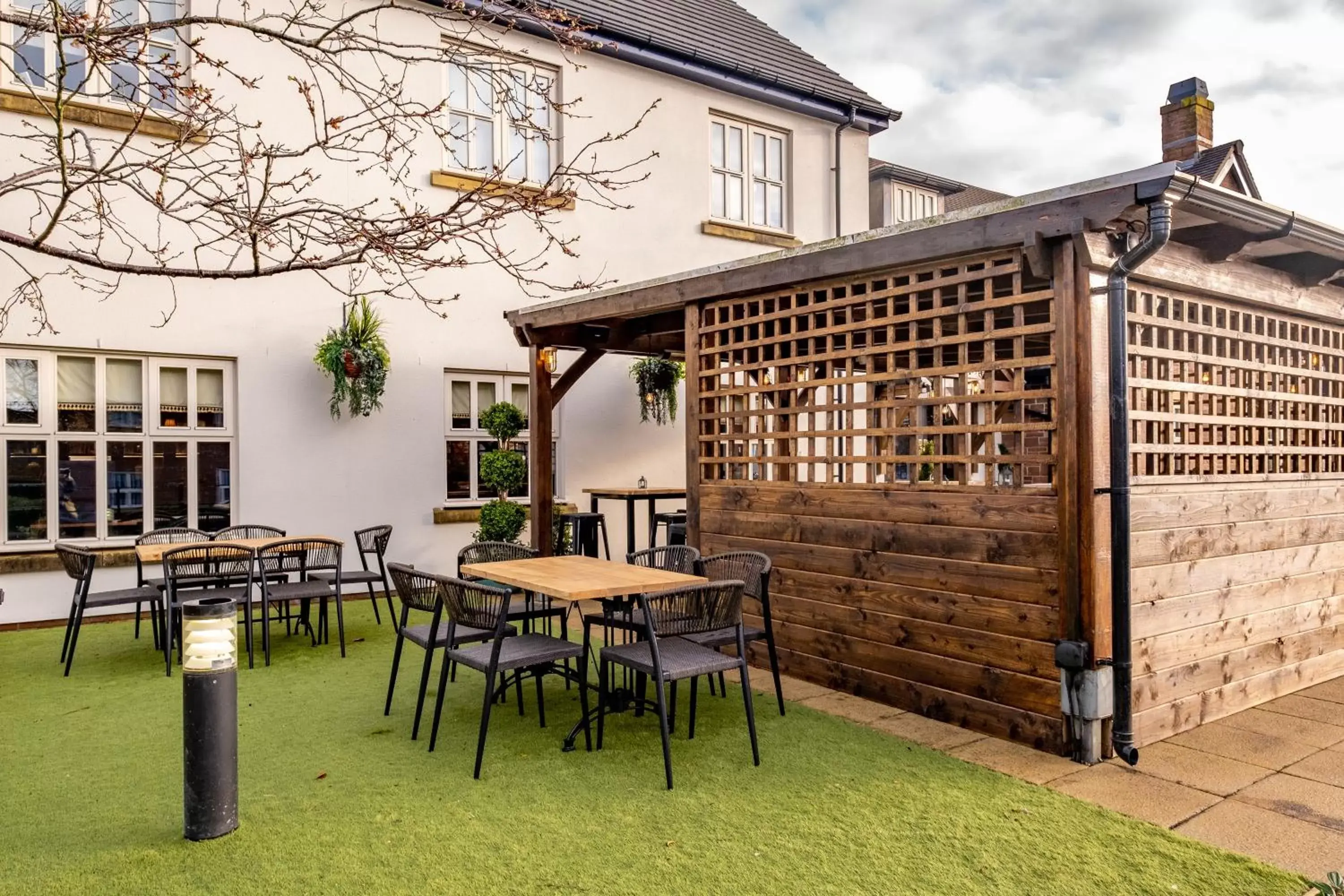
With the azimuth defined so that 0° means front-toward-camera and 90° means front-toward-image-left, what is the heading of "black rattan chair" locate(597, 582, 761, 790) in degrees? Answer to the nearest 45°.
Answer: approximately 135°

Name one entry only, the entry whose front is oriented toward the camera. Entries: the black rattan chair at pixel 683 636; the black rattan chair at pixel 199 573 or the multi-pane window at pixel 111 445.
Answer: the multi-pane window

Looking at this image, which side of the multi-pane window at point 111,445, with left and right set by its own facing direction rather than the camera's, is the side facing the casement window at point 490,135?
left

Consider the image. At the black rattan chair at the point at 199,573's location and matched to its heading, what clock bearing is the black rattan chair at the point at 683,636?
the black rattan chair at the point at 683,636 is roughly at 5 o'clock from the black rattan chair at the point at 199,573.

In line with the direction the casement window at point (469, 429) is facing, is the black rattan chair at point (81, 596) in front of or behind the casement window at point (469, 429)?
in front

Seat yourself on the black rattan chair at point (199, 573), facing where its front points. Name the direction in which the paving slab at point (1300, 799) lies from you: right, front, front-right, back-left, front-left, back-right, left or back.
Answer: back-right

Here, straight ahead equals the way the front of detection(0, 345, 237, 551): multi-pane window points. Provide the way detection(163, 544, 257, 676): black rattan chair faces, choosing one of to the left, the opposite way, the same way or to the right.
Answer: the opposite way

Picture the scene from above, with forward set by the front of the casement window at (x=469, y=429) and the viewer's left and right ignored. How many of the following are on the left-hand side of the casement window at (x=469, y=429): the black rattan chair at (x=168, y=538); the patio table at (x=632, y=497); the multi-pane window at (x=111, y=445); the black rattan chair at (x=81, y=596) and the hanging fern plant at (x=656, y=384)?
2

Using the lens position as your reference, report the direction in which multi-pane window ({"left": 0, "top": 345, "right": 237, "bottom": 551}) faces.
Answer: facing the viewer

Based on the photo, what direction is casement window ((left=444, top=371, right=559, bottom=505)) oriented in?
toward the camera

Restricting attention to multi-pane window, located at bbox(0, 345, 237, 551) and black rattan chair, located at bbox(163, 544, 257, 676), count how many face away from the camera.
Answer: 1

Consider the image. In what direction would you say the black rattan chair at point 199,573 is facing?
away from the camera

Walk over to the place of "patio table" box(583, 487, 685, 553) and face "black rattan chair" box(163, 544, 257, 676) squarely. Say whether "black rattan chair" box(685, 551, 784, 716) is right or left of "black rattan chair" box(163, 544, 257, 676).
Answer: left

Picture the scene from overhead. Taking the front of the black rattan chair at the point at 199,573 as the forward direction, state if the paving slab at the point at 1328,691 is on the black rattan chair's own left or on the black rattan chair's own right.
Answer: on the black rattan chair's own right

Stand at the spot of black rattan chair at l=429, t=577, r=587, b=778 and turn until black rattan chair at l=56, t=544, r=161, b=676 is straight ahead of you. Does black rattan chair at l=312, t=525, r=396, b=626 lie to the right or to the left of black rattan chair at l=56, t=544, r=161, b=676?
right

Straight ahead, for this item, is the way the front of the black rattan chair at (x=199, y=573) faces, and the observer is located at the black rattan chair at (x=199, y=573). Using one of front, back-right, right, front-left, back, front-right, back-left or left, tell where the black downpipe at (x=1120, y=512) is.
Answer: back-right

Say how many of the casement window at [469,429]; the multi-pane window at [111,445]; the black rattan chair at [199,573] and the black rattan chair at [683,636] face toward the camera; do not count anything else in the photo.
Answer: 2

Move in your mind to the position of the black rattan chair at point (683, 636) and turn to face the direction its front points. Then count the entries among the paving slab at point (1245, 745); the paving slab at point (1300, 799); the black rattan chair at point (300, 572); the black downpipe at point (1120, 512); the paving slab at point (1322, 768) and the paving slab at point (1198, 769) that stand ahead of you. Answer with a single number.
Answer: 1

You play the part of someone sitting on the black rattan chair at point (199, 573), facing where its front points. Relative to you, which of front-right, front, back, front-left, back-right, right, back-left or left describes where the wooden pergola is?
back-right

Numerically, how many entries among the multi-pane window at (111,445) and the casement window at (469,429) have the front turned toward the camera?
2

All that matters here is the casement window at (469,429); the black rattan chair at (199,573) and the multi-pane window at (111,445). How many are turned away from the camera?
1
